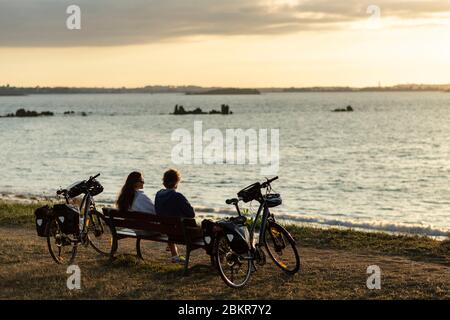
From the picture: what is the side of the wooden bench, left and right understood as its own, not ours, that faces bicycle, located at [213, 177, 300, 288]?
right

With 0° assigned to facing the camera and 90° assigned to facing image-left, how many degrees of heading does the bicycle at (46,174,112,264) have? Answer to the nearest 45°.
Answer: approximately 225°

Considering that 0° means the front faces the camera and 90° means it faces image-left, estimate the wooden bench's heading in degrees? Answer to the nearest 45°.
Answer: approximately 225°

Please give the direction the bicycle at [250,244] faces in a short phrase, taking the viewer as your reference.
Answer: facing away from the viewer and to the right of the viewer
